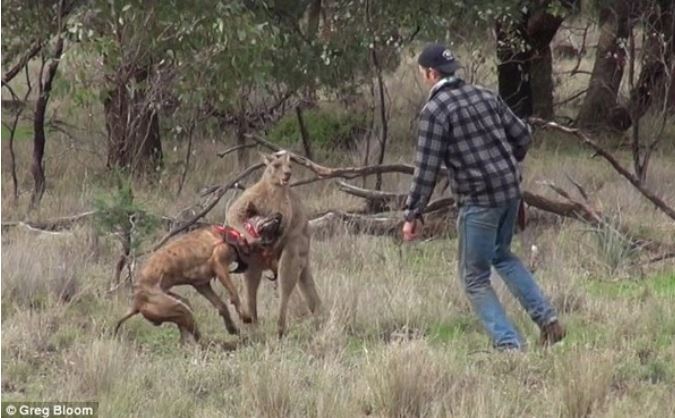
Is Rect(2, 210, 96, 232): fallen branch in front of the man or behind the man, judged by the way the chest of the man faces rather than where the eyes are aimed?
in front

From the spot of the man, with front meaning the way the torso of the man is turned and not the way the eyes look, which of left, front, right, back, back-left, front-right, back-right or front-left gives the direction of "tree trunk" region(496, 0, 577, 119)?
front-right

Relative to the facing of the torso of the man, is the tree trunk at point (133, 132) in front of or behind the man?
in front

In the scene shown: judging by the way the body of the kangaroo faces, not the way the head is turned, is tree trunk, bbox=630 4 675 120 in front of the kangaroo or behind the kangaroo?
behind

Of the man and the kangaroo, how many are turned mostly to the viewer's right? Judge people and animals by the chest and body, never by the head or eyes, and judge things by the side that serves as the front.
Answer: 0

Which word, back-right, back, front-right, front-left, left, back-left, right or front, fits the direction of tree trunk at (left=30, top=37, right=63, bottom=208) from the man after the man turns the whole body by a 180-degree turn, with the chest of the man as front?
back

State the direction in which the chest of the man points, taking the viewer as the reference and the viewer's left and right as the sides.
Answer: facing away from the viewer and to the left of the viewer

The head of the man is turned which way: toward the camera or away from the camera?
away from the camera
